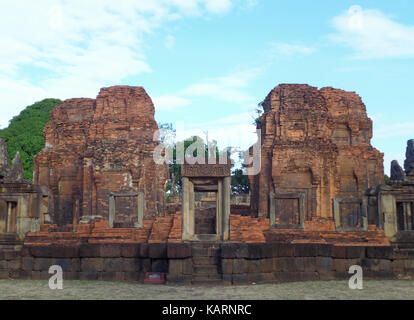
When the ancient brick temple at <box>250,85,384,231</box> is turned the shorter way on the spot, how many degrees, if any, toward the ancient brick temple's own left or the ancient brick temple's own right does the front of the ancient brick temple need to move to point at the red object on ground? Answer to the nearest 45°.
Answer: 0° — it already faces it

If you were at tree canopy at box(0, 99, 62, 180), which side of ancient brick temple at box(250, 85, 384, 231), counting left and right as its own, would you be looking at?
right

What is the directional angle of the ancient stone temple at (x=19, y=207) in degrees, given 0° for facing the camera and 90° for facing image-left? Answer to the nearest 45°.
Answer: approximately 0°

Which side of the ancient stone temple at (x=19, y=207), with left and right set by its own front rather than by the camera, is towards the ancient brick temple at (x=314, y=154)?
left

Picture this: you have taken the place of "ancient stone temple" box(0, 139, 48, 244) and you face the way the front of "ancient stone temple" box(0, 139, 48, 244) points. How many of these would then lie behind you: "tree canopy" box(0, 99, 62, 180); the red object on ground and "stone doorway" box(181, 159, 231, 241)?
1

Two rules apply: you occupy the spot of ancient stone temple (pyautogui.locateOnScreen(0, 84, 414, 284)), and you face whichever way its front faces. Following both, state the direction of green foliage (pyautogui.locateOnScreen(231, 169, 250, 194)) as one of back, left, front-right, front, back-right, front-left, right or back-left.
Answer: back

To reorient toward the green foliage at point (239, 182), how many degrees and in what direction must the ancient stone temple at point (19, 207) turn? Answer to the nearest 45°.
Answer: approximately 135° to its left

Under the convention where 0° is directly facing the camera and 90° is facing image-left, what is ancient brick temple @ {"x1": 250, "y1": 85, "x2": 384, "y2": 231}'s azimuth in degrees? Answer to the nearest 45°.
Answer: approximately 0°

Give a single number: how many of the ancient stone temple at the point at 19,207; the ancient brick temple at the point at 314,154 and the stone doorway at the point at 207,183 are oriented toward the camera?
3
